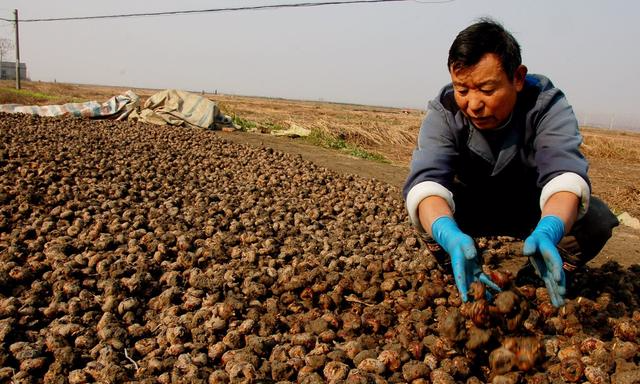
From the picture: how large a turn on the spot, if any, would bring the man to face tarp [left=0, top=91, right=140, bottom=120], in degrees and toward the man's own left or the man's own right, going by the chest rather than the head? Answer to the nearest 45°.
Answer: approximately 135° to the man's own right

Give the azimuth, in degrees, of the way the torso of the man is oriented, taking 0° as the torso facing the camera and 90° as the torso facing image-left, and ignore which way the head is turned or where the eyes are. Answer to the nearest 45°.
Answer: approximately 0°

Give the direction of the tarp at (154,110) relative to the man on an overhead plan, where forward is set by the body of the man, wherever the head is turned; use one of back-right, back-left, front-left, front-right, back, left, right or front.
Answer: back-right
